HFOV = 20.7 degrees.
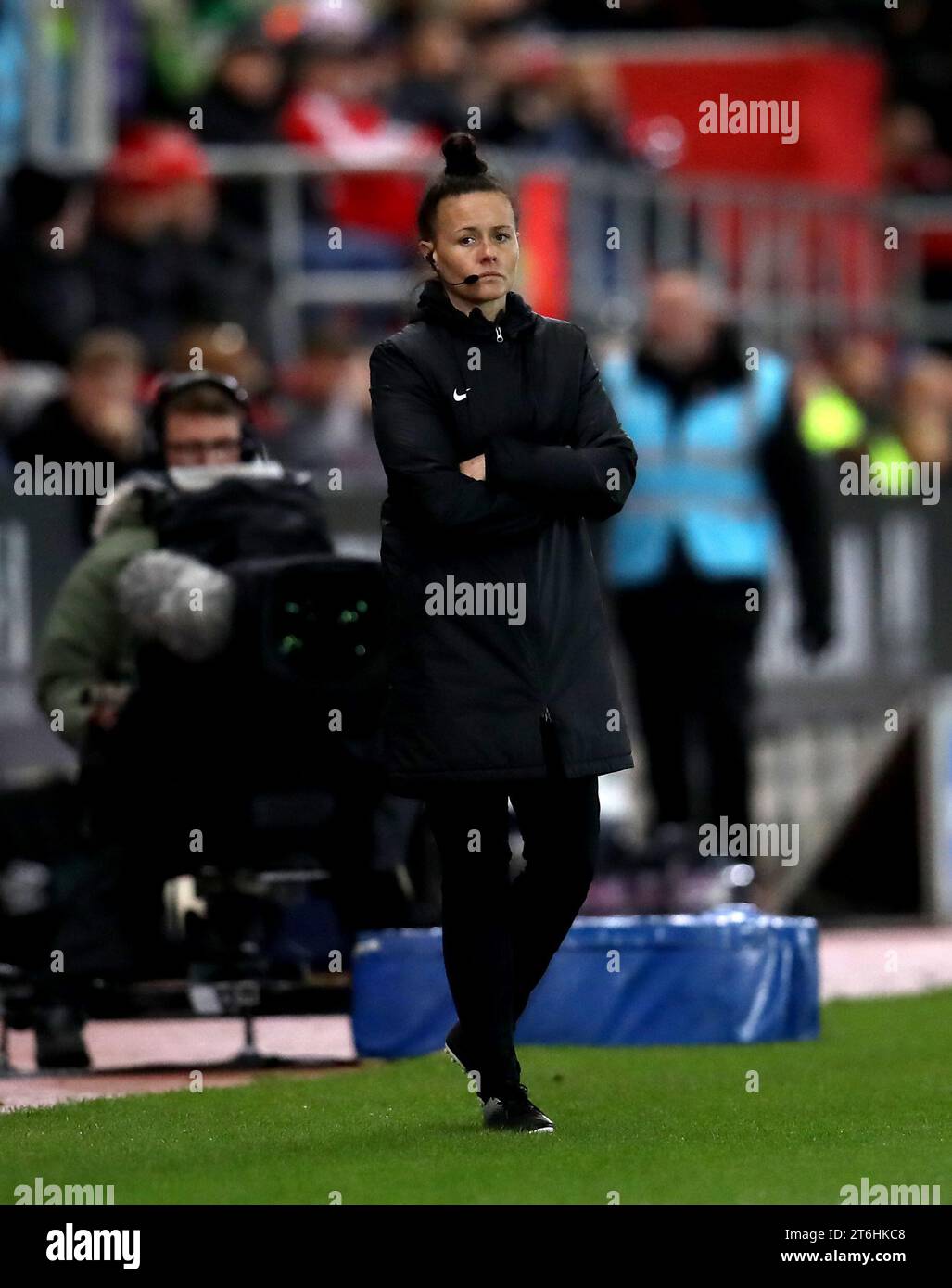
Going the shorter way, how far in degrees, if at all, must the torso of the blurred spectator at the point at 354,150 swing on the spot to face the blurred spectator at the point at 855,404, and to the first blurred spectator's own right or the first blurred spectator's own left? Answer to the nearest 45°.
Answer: approximately 45° to the first blurred spectator's own left

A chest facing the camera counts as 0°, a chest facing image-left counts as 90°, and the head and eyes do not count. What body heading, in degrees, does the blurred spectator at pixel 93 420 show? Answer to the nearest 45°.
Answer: approximately 315°

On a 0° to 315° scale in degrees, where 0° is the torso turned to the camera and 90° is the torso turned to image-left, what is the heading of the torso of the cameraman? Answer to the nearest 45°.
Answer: approximately 315°

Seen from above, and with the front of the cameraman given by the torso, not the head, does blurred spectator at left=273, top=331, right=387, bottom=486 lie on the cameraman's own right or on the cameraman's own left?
on the cameraman's own left

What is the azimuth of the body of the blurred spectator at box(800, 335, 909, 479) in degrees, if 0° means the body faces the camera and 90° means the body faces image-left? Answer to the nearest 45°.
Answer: approximately 0°

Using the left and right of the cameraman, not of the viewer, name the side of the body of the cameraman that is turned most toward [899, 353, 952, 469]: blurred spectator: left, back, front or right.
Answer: left

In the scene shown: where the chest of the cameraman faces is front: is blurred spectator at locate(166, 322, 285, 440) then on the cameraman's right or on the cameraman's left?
on the cameraman's left

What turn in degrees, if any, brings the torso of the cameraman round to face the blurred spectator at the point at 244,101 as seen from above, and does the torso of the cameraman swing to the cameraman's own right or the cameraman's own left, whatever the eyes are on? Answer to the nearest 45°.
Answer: approximately 135° to the cameraman's own left
